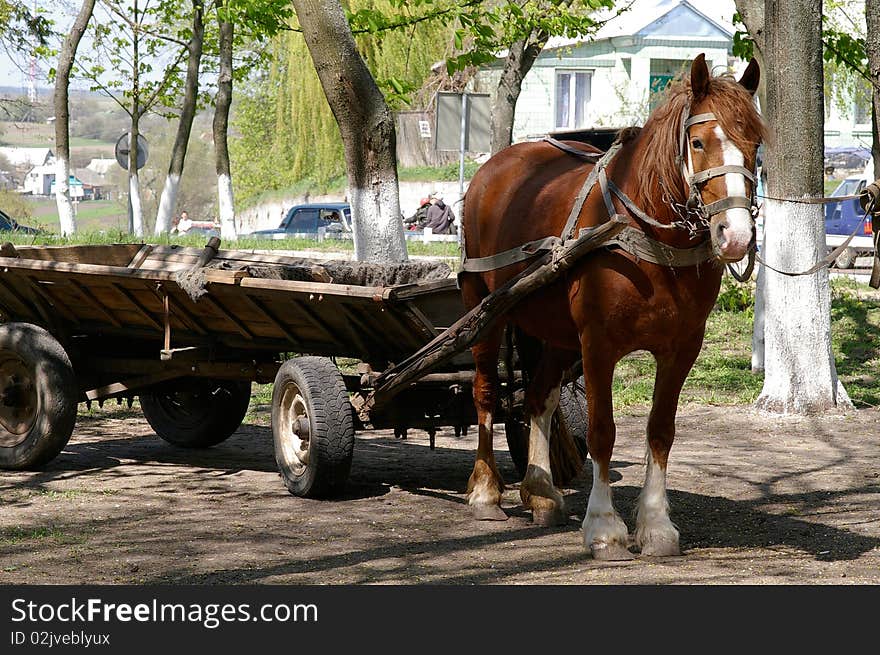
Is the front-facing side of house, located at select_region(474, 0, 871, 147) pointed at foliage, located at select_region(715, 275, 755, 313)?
yes

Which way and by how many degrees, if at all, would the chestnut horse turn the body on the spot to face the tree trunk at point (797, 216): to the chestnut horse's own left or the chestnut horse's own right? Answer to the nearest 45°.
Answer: approximately 135° to the chestnut horse's own left

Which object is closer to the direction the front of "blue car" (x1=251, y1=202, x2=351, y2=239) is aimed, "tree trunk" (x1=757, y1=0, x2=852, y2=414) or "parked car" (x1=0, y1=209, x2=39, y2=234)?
the parked car

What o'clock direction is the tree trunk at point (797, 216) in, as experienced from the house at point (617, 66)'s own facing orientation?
The tree trunk is roughly at 12 o'clock from the house.

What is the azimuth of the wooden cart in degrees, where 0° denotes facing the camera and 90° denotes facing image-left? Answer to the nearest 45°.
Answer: approximately 315°

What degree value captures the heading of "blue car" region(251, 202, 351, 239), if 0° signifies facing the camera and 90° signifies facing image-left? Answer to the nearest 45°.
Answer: approximately 90°
